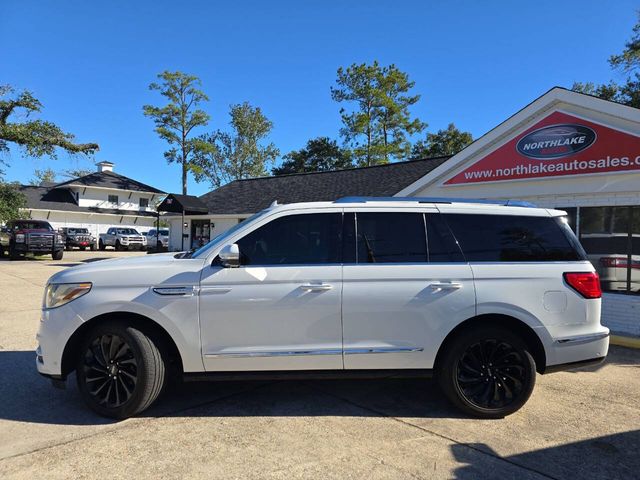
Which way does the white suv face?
to the viewer's left

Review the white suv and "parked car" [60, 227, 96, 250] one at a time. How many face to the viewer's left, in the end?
1

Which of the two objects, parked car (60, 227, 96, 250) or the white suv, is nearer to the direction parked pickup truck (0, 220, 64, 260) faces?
the white suv

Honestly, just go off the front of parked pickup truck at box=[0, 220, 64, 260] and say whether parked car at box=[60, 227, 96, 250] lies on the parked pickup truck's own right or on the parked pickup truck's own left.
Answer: on the parked pickup truck's own left

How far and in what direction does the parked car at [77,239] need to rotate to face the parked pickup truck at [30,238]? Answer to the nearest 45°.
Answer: approximately 45° to its right

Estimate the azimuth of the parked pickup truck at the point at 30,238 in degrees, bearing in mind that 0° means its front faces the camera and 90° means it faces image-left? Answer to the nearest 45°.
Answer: approximately 315°

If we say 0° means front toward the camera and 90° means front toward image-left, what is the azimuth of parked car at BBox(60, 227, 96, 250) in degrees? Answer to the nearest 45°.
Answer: approximately 315°

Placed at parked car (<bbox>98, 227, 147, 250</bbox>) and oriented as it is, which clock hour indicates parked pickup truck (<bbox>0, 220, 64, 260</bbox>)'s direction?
parked pickup truck (<bbox>0, 220, 64, 260</bbox>) is roughly at 2 o'clock from parked car (<bbox>98, 227, 147, 250</bbox>).

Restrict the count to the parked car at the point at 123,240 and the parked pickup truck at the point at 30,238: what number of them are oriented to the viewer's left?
0
